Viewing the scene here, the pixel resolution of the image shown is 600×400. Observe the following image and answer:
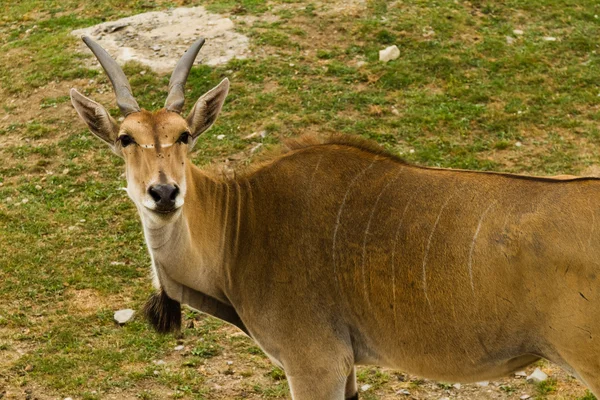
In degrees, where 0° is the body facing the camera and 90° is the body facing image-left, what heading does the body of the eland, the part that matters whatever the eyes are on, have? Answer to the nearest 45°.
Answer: approximately 90°

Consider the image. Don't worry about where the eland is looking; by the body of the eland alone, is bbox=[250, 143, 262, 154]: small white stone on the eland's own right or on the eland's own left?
on the eland's own right

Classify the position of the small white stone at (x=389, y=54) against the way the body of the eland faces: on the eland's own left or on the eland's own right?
on the eland's own right

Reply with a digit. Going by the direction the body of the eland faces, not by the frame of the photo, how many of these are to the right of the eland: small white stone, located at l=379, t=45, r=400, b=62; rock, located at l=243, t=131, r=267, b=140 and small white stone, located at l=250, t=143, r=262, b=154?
3

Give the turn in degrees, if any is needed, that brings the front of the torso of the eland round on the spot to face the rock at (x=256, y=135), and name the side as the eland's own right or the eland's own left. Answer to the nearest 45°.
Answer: approximately 90° to the eland's own right
